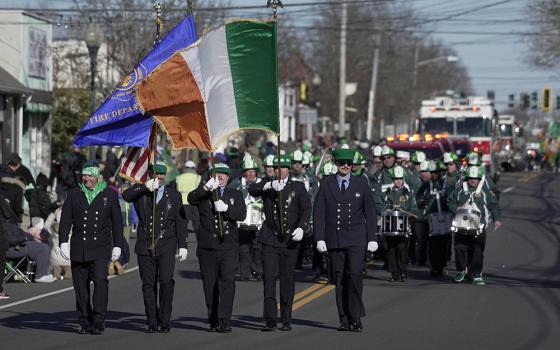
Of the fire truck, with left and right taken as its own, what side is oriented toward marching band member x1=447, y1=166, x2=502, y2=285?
front

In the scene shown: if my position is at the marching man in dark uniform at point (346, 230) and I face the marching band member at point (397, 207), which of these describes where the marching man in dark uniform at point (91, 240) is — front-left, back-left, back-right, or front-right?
back-left

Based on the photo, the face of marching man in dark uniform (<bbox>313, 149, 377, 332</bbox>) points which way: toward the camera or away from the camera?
toward the camera

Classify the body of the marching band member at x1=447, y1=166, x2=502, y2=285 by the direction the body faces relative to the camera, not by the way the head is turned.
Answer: toward the camera

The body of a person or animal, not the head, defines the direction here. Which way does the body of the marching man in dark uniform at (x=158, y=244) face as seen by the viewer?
toward the camera

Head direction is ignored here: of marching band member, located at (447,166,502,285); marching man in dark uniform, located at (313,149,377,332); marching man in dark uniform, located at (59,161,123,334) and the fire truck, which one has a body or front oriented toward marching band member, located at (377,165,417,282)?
the fire truck

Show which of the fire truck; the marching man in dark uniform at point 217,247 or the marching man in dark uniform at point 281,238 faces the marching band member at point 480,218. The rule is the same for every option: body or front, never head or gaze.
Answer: the fire truck

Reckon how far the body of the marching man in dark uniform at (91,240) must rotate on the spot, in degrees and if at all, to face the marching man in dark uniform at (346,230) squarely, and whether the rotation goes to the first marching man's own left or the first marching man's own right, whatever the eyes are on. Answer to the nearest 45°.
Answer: approximately 90° to the first marching man's own left

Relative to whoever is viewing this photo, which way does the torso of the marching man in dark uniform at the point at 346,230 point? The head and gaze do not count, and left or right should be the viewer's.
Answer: facing the viewer

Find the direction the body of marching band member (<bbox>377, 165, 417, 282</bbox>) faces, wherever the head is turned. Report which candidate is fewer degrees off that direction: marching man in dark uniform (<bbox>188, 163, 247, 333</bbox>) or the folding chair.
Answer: the marching man in dark uniform

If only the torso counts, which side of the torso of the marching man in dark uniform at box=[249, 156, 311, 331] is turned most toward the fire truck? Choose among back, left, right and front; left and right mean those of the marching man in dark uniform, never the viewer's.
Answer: back

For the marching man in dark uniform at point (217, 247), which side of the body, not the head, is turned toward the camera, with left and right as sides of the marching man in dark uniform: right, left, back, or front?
front

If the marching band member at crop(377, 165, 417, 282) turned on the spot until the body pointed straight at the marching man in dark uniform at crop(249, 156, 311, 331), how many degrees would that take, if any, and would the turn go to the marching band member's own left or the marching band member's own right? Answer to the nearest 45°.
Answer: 0° — they already face them
